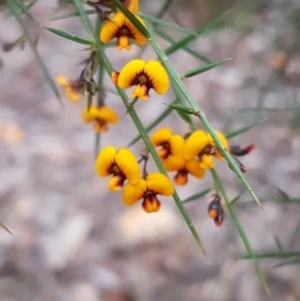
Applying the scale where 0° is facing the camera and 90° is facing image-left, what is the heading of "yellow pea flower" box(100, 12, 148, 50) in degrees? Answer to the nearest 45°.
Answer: approximately 0°

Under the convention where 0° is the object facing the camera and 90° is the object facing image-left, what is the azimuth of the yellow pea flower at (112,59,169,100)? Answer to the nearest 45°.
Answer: approximately 0°

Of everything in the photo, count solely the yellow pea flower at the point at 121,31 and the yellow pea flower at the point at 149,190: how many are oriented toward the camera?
2
